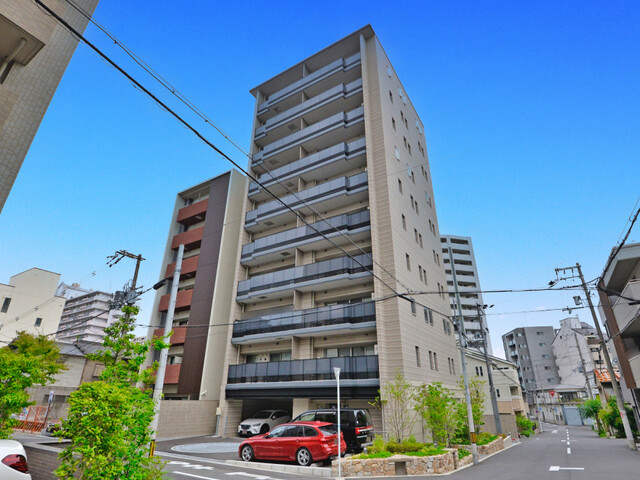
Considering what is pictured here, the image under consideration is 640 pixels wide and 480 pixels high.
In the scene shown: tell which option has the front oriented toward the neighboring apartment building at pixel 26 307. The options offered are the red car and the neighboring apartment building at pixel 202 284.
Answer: the red car

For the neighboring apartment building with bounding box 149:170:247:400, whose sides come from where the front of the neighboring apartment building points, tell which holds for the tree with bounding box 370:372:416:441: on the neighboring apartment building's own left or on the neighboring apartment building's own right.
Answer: on the neighboring apartment building's own left

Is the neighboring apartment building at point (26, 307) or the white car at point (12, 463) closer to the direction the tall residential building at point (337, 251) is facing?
the white car

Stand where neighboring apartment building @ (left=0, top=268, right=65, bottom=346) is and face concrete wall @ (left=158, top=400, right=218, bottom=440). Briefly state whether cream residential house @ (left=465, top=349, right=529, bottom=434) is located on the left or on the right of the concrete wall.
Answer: left

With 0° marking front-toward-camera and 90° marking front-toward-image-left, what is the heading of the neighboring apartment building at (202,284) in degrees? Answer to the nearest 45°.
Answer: approximately 45°

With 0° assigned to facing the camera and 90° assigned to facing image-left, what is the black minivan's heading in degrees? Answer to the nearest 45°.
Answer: approximately 135°

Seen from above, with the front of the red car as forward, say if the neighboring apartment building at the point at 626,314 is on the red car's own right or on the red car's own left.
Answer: on the red car's own right

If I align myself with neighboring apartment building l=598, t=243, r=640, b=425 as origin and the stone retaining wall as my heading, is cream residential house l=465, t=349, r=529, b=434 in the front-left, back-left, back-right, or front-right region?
back-right

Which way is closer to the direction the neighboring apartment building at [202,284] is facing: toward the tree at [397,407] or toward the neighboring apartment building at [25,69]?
the neighboring apartment building

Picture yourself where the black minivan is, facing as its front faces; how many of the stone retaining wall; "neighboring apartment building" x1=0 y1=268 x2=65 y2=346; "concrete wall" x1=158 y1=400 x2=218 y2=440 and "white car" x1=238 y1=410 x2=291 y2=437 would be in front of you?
3

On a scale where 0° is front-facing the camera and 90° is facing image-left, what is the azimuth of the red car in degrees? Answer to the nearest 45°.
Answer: approximately 135°
